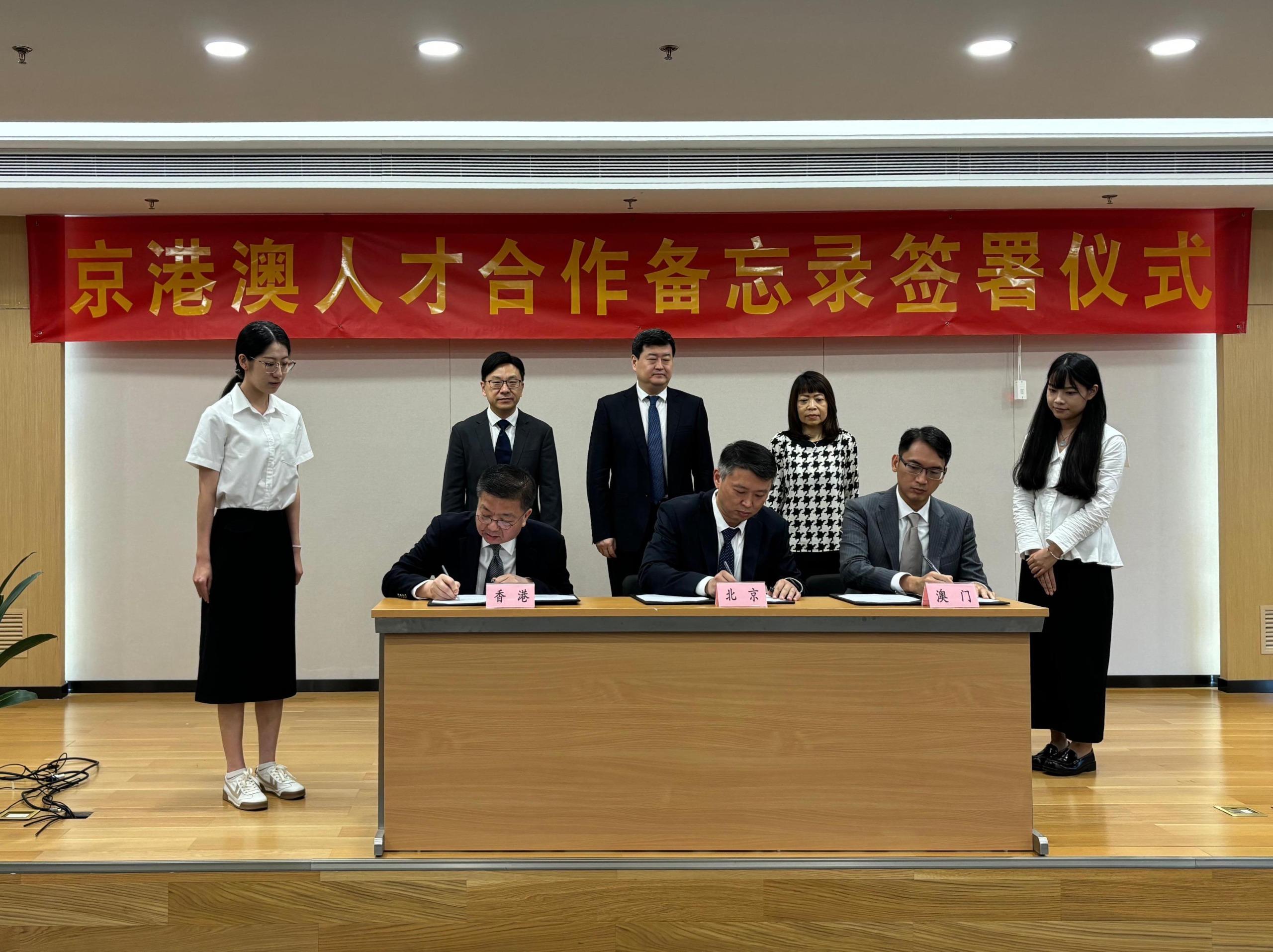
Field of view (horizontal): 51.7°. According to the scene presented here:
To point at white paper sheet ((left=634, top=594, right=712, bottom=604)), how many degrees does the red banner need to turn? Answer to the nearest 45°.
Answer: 0° — it already faces it

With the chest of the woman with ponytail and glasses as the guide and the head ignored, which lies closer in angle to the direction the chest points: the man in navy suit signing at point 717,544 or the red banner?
the man in navy suit signing

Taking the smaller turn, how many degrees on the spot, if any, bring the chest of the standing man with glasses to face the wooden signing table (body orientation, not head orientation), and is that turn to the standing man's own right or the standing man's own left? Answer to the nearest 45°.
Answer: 0° — they already face it

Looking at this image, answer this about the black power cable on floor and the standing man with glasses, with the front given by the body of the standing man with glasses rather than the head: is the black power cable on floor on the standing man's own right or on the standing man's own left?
on the standing man's own right

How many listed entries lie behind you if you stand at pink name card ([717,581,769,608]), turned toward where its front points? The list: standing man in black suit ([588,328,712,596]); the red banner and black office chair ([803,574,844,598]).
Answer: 3

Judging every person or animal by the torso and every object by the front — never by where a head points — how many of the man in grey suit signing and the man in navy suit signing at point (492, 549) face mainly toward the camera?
2
